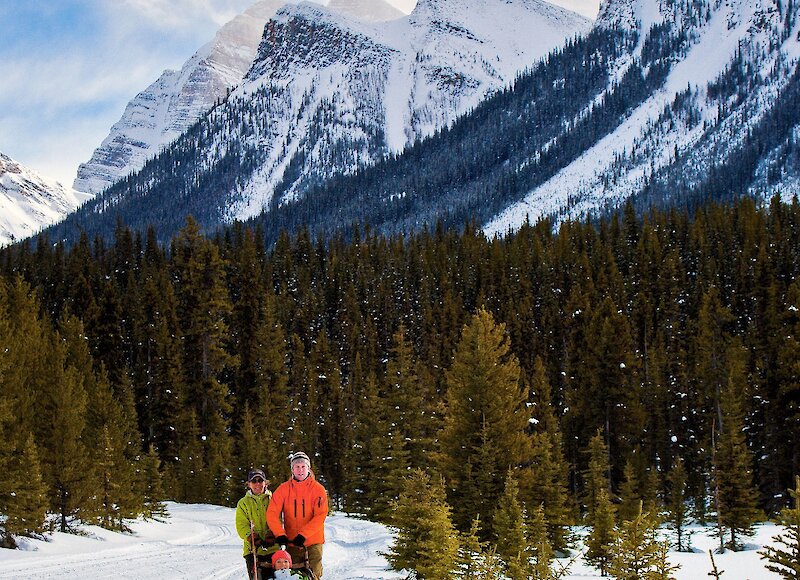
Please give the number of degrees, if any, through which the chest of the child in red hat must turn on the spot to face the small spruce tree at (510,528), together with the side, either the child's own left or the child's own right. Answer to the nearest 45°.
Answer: approximately 135° to the child's own left

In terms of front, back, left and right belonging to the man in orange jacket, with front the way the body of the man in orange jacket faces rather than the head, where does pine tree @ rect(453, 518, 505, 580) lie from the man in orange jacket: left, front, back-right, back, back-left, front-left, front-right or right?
back-left

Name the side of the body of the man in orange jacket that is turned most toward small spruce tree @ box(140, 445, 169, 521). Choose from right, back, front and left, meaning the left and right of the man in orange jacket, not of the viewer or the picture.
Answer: back

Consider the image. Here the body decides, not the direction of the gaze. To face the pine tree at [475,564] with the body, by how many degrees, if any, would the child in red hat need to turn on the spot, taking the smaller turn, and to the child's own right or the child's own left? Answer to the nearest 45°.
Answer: approximately 135° to the child's own left

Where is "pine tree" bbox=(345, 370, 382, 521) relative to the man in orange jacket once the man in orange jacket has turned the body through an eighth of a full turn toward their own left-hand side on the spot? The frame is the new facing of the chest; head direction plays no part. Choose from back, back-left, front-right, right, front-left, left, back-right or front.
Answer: back-left

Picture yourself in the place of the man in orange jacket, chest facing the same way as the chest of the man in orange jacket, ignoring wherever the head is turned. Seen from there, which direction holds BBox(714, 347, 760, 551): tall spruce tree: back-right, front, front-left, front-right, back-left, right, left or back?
back-left

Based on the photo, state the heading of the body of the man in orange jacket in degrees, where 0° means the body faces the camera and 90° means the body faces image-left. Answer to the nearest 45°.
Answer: approximately 0°

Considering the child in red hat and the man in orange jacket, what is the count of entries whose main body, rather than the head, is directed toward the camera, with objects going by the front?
2

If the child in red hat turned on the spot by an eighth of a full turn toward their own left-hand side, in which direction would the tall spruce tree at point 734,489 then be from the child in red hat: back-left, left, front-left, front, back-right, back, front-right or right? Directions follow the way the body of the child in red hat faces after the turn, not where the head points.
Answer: left

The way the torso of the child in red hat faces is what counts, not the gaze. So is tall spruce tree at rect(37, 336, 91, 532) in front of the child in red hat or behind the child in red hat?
behind

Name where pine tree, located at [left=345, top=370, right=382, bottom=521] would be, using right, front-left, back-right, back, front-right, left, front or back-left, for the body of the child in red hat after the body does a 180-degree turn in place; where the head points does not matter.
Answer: front
